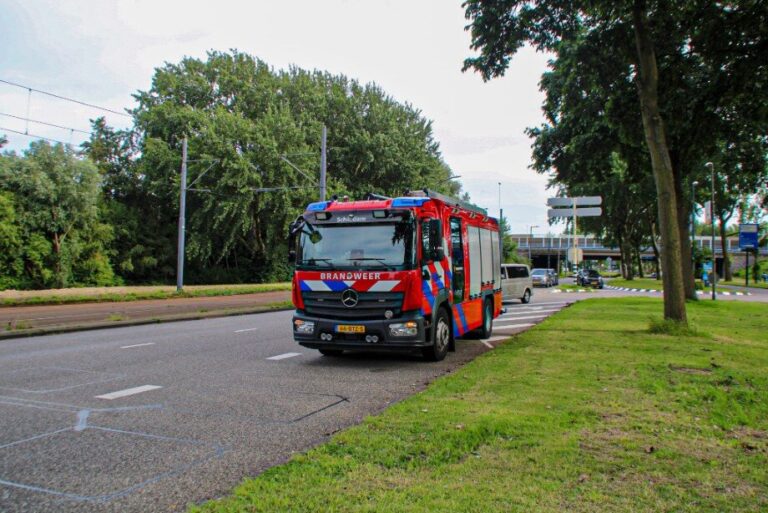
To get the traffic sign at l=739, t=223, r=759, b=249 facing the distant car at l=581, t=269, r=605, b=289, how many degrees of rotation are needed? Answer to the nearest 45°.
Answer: approximately 90° to its right

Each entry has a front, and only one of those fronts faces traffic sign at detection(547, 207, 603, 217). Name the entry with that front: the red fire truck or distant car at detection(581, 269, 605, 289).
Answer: the distant car

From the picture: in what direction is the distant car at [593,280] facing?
toward the camera

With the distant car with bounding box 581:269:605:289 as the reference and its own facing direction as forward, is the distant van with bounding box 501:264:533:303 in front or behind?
in front

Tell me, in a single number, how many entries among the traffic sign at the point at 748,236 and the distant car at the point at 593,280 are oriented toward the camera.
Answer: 2

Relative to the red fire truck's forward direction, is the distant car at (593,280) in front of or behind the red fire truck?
behind

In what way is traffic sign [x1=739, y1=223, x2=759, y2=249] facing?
toward the camera

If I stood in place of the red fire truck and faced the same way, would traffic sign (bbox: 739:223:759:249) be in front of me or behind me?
behind

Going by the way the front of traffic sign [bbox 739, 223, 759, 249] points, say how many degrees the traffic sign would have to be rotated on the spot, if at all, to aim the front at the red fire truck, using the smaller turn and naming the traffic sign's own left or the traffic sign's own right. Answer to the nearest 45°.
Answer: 0° — it already faces it

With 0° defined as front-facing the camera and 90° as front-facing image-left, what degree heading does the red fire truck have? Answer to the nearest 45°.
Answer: approximately 45°

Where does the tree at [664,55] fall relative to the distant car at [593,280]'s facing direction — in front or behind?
in front
